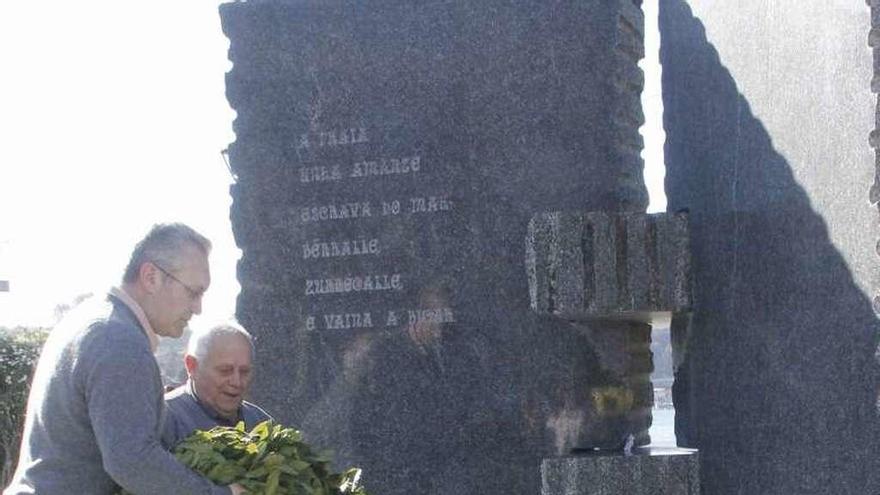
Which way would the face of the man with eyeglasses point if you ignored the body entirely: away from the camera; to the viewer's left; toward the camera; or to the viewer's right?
to the viewer's right

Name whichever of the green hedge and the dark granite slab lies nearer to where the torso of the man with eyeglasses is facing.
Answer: the dark granite slab

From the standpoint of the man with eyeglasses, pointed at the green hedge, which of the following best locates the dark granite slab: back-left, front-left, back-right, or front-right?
front-right

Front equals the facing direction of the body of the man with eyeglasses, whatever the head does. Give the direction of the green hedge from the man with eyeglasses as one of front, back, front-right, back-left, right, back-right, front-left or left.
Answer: left

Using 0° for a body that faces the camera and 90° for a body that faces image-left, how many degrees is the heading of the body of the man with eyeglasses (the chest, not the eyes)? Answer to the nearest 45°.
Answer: approximately 270°

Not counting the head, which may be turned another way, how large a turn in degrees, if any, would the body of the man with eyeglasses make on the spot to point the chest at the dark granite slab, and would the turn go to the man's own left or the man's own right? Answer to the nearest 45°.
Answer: approximately 45° to the man's own left
